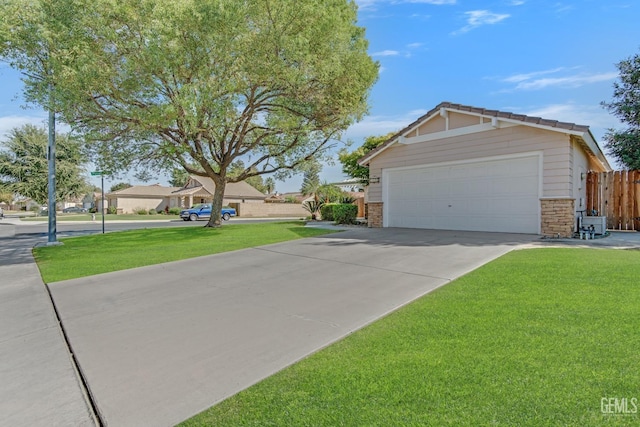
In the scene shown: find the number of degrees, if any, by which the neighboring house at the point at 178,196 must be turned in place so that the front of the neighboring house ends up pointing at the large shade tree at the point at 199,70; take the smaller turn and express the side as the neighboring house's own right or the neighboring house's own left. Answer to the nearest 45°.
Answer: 0° — it already faces it

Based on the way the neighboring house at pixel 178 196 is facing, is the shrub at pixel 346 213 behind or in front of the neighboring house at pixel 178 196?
in front

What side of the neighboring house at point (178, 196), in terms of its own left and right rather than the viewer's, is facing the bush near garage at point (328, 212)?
front

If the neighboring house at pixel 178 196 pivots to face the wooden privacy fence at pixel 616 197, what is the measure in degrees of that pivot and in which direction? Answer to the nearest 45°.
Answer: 0° — it already faces it

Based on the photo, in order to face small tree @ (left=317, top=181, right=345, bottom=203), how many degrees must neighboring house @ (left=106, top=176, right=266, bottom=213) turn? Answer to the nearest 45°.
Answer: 0° — it already faces it

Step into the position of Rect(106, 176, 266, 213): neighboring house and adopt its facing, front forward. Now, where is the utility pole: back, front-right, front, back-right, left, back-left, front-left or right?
front

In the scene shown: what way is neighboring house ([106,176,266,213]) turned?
toward the camera
